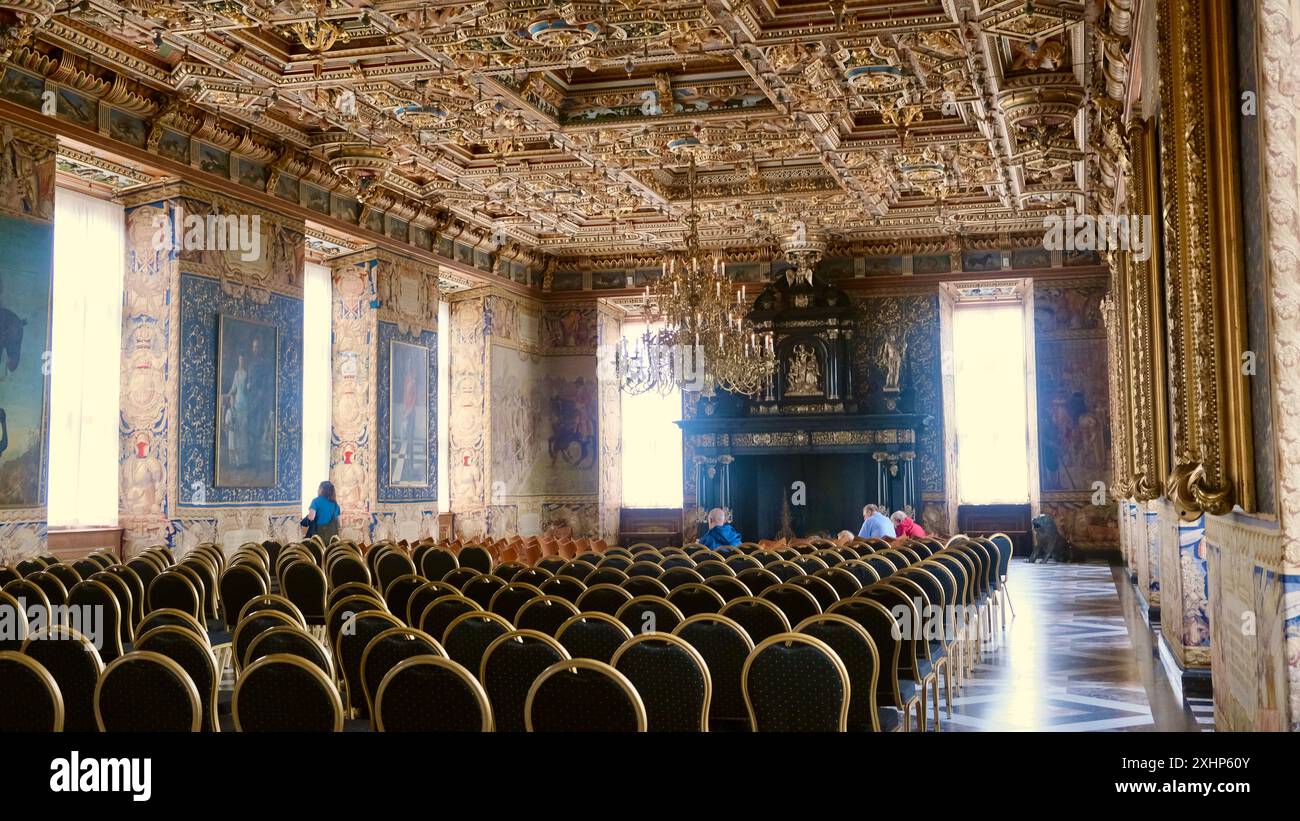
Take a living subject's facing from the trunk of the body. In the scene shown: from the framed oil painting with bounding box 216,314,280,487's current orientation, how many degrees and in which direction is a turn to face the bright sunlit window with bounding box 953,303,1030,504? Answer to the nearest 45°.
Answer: approximately 45° to its left

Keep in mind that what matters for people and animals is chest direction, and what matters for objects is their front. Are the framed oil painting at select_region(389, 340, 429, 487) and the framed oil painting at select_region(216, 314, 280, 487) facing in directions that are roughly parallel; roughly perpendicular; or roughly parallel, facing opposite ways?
roughly parallel

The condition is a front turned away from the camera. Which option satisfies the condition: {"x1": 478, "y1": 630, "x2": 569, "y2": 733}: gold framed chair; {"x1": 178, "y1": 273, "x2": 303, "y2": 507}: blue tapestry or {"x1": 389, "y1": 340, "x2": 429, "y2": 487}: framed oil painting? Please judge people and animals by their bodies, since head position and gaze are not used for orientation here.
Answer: the gold framed chair

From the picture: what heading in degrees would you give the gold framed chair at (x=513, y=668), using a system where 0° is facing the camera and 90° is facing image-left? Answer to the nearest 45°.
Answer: approximately 180°

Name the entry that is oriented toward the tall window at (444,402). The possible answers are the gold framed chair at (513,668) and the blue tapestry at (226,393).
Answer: the gold framed chair

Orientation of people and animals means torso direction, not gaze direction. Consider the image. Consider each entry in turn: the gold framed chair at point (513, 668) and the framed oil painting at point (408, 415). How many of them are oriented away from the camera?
1

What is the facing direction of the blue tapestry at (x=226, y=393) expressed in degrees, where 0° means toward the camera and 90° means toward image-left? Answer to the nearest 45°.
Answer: approximately 315°

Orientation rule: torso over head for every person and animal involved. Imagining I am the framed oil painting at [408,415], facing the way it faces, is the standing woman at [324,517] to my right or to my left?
on my right

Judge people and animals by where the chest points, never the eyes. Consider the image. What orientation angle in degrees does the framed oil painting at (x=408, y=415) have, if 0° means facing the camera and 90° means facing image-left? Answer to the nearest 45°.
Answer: approximately 315°

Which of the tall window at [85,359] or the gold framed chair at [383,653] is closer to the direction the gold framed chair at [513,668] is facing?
the tall window

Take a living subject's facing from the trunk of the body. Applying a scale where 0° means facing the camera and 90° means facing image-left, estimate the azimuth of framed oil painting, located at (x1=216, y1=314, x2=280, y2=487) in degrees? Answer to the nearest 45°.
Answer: approximately 315°

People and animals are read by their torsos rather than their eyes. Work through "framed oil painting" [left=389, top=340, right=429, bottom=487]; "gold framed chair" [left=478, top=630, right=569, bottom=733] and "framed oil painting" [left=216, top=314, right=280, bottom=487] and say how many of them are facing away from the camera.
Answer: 1

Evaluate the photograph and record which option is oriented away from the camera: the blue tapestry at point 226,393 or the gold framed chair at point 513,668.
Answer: the gold framed chair

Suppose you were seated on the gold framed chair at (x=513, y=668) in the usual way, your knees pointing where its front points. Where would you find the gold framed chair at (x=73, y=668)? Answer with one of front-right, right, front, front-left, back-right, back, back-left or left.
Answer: left

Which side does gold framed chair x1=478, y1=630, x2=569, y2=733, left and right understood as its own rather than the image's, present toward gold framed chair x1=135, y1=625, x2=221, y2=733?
left

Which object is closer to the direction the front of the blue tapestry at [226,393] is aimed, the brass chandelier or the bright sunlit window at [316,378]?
the brass chandelier

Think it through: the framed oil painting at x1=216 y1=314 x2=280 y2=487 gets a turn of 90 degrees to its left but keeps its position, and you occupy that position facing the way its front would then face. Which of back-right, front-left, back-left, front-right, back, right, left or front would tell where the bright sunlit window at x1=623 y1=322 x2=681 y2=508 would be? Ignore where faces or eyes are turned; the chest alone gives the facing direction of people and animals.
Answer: front
